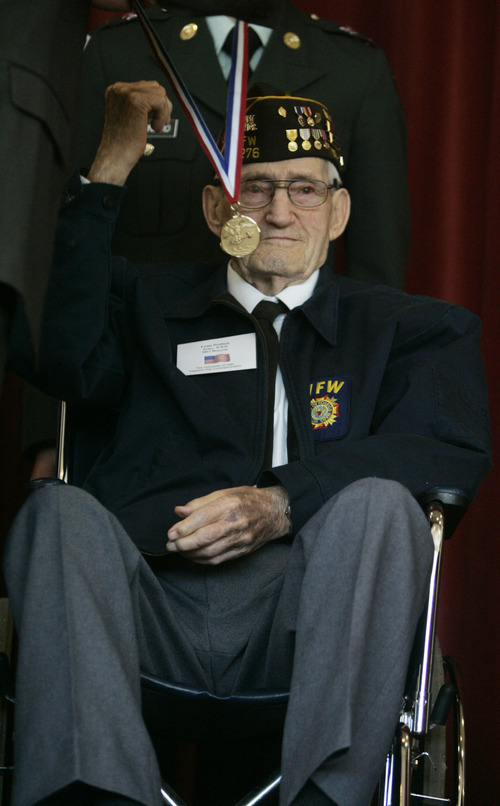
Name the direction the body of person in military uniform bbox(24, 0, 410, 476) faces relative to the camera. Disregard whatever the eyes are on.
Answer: toward the camera

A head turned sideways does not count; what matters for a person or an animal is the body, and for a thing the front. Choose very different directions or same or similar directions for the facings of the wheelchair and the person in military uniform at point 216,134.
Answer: same or similar directions

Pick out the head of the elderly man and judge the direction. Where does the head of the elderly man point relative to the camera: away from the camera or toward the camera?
toward the camera

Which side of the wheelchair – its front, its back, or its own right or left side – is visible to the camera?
front
